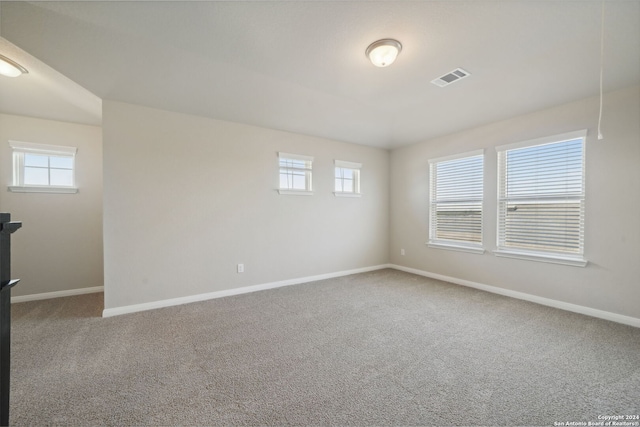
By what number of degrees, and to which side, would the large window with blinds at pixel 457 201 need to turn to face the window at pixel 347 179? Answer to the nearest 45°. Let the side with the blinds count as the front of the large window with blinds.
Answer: approximately 45° to its right

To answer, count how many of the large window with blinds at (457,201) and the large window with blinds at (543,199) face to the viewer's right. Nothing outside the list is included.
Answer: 0

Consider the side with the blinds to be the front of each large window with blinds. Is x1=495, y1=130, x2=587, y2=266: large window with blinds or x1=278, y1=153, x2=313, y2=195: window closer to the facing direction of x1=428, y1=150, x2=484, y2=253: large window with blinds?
the window

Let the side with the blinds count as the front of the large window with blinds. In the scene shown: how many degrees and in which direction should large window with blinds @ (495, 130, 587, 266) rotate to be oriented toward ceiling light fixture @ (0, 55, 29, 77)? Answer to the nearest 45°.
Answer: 0° — it already faces it

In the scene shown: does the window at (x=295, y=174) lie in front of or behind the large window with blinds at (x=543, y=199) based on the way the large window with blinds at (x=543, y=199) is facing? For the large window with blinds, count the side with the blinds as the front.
in front

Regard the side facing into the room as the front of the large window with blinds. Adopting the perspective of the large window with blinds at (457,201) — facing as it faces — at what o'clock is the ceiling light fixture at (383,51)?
The ceiling light fixture is roughly at 11 o'clock from the large window with blinds.

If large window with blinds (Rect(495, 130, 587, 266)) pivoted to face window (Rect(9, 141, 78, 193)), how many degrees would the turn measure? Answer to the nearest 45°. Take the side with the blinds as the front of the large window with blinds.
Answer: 0° — it already faces it

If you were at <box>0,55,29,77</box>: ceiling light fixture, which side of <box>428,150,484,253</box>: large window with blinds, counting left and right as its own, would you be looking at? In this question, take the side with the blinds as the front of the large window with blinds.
front

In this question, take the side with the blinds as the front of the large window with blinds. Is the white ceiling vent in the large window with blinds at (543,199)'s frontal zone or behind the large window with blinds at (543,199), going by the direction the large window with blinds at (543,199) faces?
frontal zone

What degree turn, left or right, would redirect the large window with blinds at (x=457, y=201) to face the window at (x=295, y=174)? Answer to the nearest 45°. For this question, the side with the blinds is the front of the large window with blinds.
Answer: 0° — it already faces it
